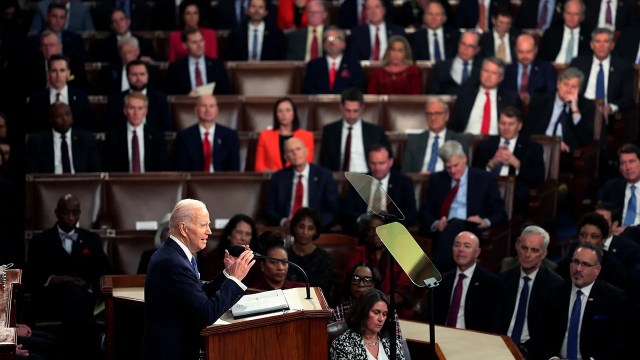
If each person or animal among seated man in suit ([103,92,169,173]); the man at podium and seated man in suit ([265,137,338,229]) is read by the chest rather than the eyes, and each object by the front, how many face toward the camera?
2

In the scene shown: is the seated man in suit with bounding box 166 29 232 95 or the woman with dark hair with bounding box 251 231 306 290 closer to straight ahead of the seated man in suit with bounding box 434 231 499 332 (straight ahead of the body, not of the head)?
the woman with dark hair

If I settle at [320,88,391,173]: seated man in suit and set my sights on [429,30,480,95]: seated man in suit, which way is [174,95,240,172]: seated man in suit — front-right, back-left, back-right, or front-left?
back-left

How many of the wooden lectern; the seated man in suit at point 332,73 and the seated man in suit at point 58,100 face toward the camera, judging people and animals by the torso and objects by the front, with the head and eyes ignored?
2

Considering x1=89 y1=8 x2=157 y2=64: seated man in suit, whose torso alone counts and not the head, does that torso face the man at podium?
yes

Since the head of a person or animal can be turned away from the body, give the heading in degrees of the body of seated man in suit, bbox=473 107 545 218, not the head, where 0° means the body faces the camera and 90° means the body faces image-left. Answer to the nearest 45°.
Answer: approximately 45°

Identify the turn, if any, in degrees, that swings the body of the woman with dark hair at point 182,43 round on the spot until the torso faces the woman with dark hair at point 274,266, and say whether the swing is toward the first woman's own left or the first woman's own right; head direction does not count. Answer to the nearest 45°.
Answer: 0° — they already face them

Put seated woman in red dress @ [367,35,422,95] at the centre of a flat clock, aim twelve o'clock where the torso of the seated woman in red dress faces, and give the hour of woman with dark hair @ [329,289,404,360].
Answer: The woman with dark hair is roughly at 12 o'clock from the seated woman in red dress.

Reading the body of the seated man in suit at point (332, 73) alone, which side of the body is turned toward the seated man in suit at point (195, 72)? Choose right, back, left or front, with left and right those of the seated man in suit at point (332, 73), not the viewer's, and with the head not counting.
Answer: right

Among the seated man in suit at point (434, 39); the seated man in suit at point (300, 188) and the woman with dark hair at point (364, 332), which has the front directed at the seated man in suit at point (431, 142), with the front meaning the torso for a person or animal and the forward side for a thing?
the seated man in suit at point (434, 39)

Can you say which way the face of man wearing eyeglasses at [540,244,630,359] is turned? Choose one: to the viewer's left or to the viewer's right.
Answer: to the viewer's left

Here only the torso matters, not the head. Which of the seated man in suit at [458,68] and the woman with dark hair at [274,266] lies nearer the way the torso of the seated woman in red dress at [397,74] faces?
the woman with dark hair
